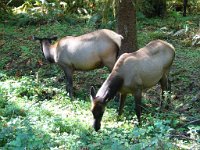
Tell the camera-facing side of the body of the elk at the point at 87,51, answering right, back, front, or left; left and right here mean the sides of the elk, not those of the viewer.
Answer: left

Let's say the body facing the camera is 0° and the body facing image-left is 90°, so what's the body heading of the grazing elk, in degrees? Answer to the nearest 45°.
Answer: approximately 45°

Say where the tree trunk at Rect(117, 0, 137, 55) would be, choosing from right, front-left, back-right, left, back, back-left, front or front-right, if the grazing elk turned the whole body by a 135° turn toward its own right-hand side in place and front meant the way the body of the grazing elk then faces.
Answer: front

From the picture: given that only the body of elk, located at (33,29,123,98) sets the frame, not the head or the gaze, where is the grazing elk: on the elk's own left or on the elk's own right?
on the elk's own left

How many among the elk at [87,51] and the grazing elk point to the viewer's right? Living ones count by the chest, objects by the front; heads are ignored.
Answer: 0

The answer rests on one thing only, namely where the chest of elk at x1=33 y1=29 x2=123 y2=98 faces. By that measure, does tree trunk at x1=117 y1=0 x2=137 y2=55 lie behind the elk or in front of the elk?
behind

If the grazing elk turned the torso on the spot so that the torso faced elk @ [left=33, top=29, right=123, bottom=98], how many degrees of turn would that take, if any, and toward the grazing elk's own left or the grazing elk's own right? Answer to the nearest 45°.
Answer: approximately 90° to the grazing elk's own right
